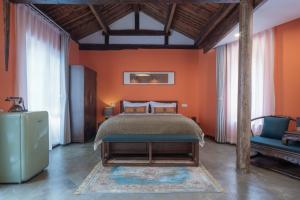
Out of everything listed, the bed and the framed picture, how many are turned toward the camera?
2

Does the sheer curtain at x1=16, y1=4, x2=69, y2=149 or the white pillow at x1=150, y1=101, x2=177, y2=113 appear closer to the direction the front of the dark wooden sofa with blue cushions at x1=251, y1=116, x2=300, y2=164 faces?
the sheer curtain

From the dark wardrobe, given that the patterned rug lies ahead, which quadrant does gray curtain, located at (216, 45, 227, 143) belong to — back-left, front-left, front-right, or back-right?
front-left

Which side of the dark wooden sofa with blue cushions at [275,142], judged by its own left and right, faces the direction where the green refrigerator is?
front

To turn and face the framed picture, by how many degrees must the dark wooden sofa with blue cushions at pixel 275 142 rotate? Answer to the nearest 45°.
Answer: approximately 90° to its right

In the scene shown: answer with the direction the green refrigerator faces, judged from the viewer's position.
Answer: facing the viewer and to the right of the viewer

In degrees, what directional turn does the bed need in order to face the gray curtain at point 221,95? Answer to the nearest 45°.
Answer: approximately 135° to its left

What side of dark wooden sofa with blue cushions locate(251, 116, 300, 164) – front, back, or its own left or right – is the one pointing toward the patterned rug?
front

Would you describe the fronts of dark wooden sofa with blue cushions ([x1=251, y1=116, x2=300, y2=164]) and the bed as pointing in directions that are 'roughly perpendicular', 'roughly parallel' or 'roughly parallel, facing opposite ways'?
roughly perpendicular

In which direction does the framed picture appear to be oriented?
toward the camera

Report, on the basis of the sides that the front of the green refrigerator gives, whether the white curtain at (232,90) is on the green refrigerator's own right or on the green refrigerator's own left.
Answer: on the green refrigerator's own left

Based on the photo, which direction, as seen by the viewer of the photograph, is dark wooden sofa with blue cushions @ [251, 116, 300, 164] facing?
facing the viewer and to the left of the viewer

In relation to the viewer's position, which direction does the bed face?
facing the viewer

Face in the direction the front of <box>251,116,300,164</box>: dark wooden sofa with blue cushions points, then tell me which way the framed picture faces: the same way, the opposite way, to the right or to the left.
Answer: to the left

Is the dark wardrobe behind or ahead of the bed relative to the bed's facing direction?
behind

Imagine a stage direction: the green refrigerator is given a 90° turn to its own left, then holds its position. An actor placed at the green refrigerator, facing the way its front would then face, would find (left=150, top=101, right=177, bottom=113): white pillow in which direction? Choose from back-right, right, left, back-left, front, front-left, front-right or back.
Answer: front
